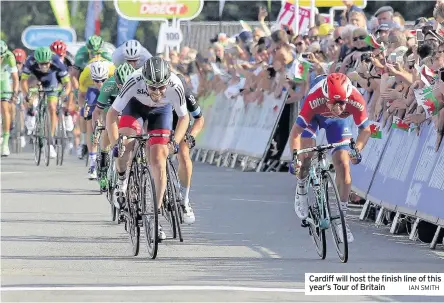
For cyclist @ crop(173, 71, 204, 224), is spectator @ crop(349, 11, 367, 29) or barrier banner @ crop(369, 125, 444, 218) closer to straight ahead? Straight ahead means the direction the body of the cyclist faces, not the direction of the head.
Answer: the barrier banner

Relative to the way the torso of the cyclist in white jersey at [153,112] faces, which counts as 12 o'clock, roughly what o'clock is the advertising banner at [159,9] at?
The advertising banner is roughly at 6 o'clock from the cyclist in white jersey.

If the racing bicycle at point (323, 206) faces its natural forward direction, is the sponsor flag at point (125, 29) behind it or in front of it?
behind

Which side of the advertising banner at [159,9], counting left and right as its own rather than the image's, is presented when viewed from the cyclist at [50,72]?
front

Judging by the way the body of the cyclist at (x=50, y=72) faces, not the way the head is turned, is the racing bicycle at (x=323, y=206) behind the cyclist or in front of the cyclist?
in front
